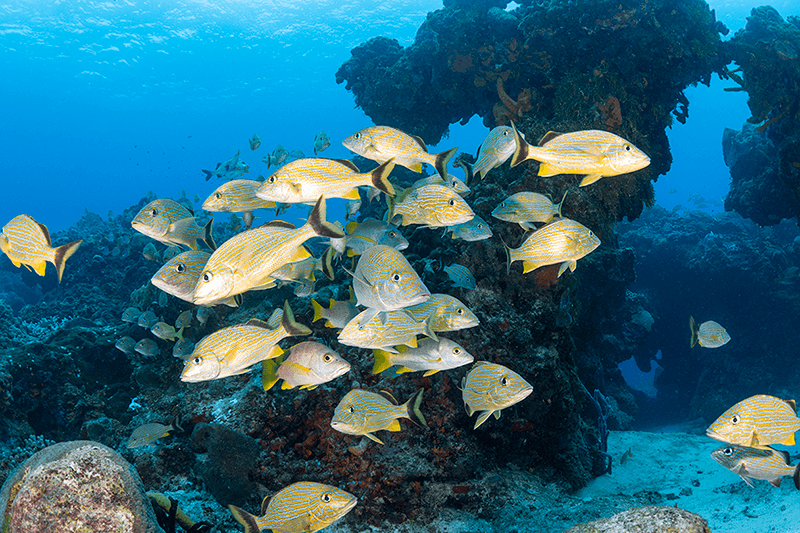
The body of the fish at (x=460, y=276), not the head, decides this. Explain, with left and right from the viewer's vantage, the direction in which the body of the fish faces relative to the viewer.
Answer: facing to the right of the viewer

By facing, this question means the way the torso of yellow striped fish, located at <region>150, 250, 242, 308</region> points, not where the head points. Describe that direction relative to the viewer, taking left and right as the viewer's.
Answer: facing to the left of the viewer

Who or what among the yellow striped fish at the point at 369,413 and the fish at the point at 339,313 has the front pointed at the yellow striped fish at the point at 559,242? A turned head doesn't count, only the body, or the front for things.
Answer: the fish

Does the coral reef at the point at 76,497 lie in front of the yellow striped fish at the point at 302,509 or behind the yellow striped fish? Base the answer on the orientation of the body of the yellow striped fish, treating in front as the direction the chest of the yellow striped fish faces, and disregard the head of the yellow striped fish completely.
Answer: behind

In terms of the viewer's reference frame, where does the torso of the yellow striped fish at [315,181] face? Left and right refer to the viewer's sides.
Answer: facing to the left of the viewer

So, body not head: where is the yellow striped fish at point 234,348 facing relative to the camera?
to the viewer's left

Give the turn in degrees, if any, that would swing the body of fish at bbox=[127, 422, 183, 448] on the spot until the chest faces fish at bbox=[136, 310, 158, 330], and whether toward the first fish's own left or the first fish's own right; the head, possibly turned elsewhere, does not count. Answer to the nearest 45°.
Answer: approximately 90° to the first fish's own right

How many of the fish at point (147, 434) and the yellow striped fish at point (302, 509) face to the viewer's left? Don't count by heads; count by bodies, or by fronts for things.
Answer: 1
